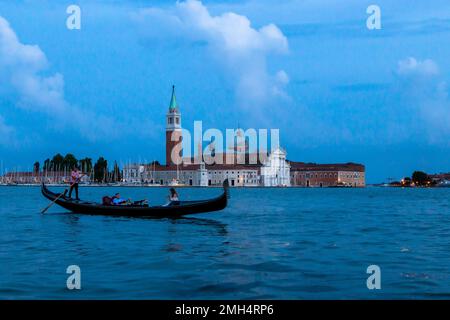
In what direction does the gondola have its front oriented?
to the viewer's right
